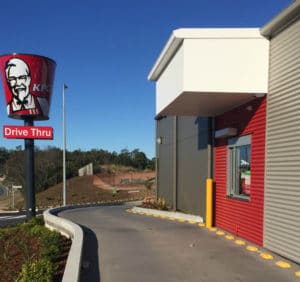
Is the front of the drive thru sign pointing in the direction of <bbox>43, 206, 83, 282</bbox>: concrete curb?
yes

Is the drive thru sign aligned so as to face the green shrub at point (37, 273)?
yes

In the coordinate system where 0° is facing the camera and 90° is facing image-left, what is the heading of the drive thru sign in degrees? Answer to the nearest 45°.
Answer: approximately 0°
